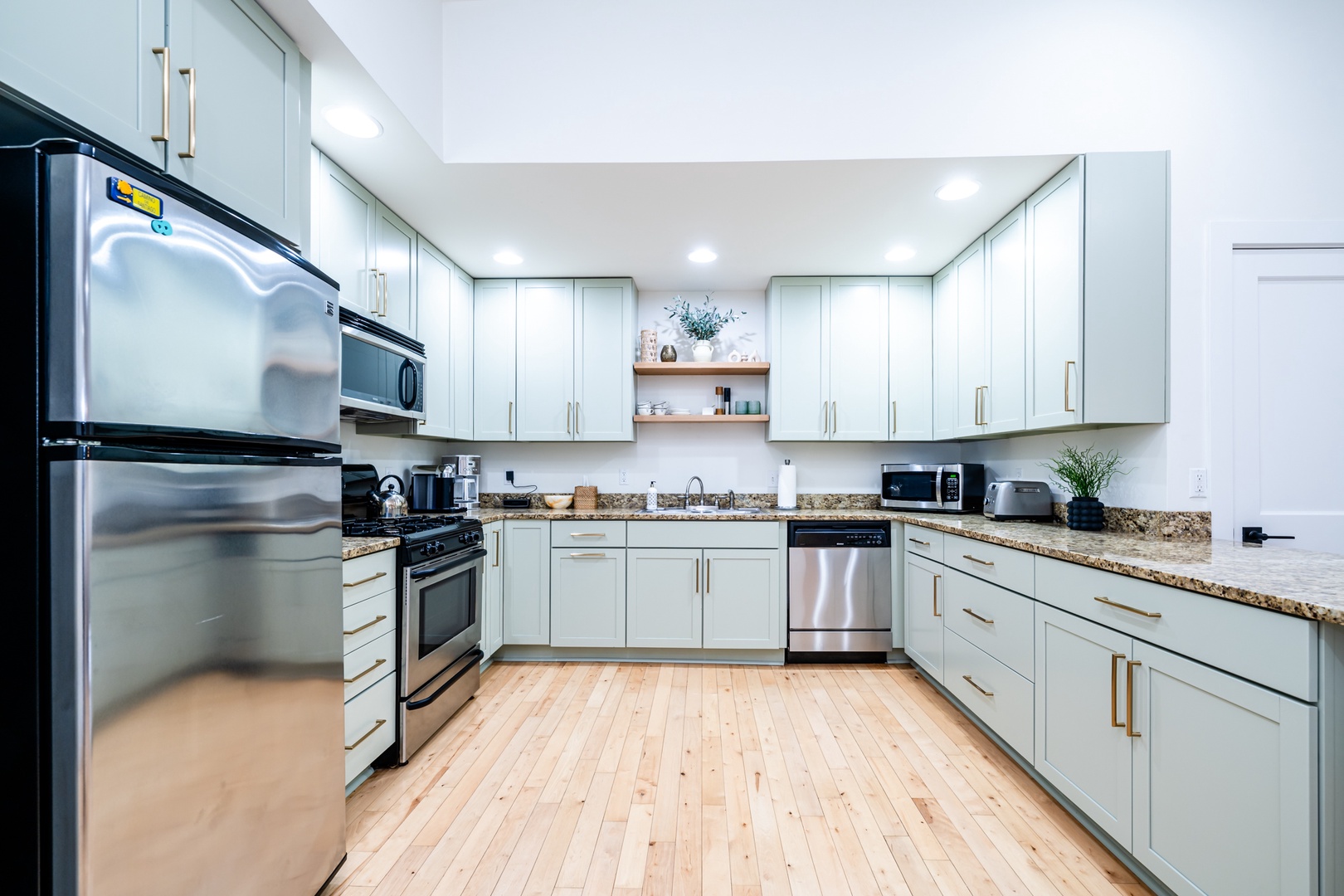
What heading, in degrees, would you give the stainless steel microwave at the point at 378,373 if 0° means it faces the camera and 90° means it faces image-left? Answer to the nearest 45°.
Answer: approximately 315°

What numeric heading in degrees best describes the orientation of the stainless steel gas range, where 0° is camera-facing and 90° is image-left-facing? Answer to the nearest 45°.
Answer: approximately 315°

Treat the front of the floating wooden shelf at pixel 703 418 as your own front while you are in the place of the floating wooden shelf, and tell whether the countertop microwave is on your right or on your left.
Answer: on your left

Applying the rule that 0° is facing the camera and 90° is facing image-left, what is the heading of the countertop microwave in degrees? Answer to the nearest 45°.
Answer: approximately 45°

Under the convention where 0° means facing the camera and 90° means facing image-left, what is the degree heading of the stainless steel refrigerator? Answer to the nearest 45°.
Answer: approximately 315°

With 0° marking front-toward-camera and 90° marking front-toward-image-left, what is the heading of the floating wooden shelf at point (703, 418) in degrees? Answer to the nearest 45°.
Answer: approximately 0°

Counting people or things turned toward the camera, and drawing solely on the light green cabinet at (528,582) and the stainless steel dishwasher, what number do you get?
2
